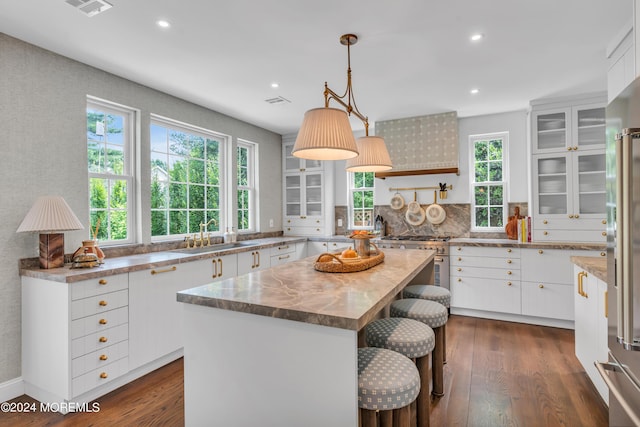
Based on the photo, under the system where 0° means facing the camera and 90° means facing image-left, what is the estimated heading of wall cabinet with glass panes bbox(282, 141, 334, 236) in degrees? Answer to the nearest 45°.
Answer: approximately 45°

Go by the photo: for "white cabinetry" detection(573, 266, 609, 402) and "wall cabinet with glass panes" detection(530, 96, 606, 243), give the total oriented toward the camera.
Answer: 1

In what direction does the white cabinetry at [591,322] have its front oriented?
to the viewer's left

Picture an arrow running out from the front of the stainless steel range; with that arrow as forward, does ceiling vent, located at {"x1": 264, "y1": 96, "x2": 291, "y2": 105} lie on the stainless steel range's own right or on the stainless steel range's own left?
on the stainless steel range's own right

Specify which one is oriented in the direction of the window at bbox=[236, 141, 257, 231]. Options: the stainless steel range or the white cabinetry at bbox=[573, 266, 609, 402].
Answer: the white cabinetry

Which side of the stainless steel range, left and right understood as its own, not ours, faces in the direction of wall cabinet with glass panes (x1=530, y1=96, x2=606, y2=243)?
left

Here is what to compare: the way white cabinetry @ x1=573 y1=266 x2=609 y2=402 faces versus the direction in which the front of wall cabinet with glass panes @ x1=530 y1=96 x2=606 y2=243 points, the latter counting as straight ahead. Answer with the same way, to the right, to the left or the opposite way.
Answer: to the right
